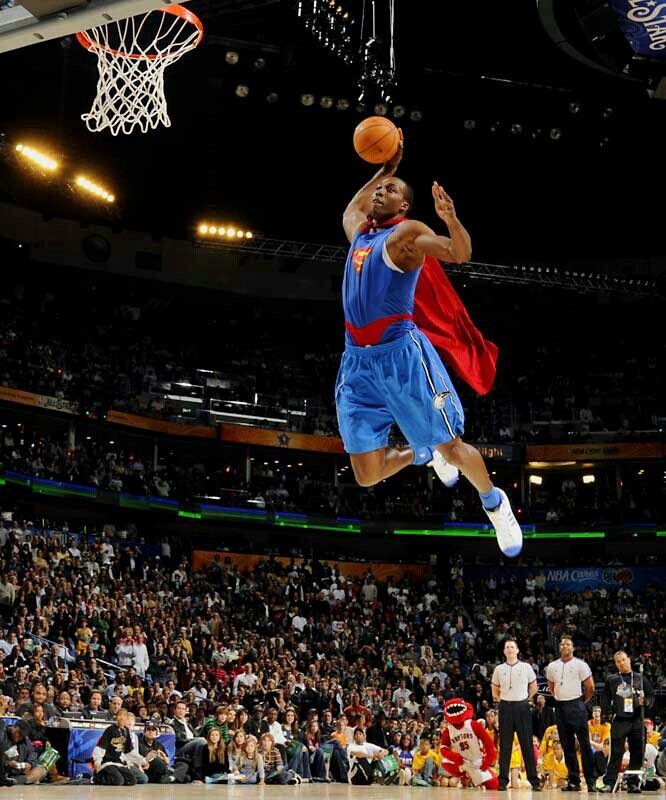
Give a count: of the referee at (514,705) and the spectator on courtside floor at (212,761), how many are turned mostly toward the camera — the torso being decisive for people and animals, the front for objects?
2

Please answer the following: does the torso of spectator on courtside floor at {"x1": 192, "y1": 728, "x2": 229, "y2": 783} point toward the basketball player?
yes

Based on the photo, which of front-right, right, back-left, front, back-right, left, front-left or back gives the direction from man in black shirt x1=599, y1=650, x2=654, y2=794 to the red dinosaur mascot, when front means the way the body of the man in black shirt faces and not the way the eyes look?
back-right

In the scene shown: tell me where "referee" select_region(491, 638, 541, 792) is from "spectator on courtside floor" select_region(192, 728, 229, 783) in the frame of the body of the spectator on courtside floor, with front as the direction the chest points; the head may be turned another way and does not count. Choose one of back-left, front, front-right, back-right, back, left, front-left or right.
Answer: front-left
